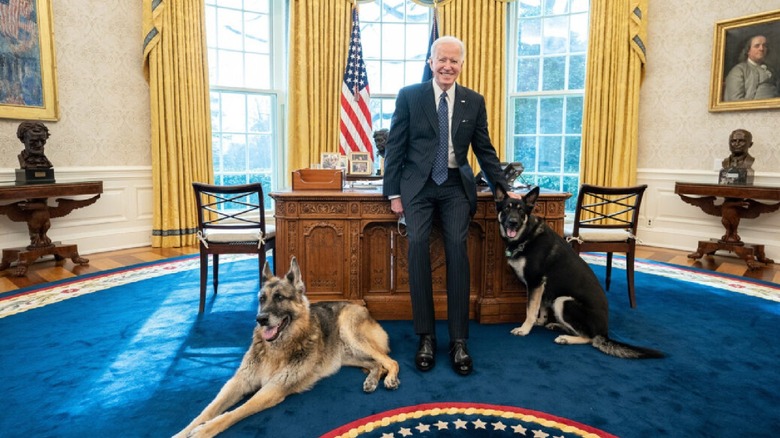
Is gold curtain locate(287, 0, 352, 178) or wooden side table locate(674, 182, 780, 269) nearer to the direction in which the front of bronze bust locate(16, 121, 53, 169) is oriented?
the wooden side table

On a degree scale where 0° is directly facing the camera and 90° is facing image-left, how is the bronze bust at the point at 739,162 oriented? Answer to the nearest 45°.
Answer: approximately 45°

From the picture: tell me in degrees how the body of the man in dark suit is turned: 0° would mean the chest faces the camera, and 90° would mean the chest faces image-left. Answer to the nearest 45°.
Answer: approximately 0°

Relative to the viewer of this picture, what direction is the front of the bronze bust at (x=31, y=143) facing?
facing the viewer and to the right of the viewer

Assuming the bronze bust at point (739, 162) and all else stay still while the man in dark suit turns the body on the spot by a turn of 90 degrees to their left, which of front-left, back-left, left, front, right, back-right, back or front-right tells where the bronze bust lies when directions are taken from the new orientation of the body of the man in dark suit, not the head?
front-left
